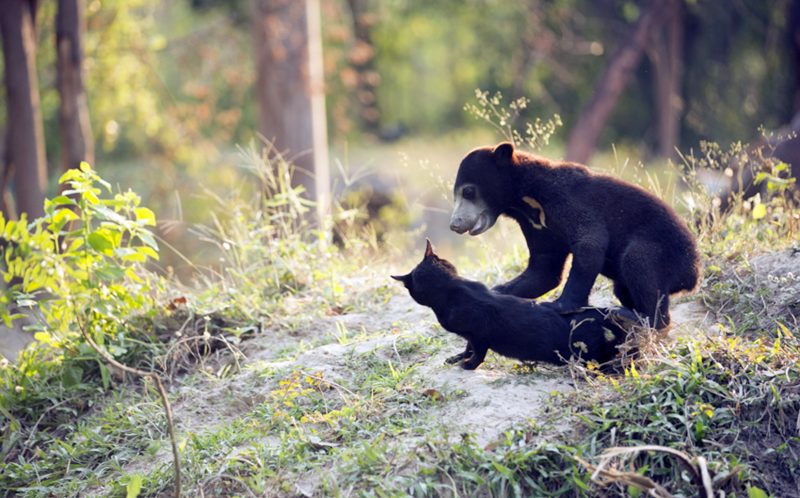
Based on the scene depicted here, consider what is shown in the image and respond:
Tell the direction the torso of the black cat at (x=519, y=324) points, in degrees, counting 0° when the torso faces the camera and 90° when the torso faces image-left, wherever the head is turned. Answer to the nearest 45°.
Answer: approximately 90°

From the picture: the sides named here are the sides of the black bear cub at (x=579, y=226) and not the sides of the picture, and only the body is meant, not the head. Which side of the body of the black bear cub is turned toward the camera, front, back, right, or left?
left

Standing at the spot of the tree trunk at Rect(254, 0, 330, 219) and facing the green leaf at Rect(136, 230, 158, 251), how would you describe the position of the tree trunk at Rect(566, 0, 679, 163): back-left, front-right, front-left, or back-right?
back-left

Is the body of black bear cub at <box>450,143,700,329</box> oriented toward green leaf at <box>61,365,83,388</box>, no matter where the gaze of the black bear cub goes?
yes

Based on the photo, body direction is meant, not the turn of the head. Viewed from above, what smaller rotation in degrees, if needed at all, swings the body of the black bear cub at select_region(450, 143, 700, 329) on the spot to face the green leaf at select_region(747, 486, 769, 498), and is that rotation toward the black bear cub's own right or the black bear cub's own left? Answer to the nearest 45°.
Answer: approximately 135° to the black bear cub's own left

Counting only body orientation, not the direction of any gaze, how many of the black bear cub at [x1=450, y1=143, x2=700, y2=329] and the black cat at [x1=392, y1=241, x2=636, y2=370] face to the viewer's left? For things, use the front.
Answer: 2

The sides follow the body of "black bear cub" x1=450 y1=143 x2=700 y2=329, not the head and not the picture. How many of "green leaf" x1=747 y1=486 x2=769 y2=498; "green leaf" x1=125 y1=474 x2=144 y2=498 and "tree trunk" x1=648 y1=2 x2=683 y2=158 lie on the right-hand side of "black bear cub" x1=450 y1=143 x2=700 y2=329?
1

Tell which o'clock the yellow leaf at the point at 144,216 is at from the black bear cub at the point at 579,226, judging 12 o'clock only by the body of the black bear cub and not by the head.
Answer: The yellow leaf is roughly at 12 o'clock from the black bear cub.

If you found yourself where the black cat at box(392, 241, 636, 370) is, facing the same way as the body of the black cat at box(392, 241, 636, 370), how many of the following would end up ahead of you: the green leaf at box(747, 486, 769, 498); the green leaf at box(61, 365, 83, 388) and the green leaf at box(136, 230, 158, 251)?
2

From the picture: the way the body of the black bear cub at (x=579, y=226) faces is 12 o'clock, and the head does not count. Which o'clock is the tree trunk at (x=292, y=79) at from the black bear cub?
The tree trunk is roughly at 2 o'clock from the black bear cub.

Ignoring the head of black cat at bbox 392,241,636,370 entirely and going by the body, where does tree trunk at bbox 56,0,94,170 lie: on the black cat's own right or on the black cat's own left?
on the black cat's own right

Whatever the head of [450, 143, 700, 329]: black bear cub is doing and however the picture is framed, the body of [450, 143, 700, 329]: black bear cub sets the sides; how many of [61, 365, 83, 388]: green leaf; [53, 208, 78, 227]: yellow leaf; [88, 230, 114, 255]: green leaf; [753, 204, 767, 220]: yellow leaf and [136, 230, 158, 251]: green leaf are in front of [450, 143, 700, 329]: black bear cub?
4
